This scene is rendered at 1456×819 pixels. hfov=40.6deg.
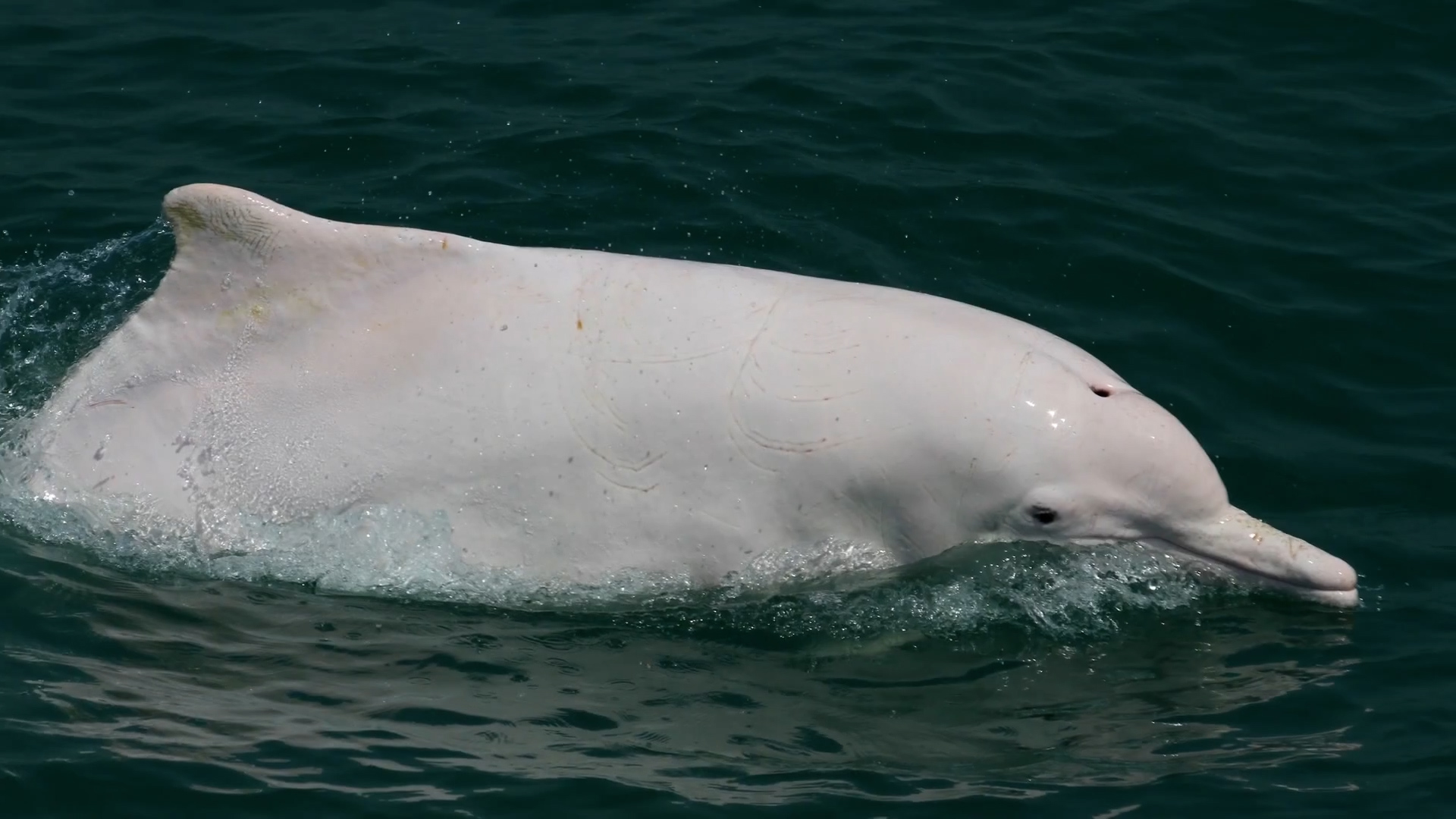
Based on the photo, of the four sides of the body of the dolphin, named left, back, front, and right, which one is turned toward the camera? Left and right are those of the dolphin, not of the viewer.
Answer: right
